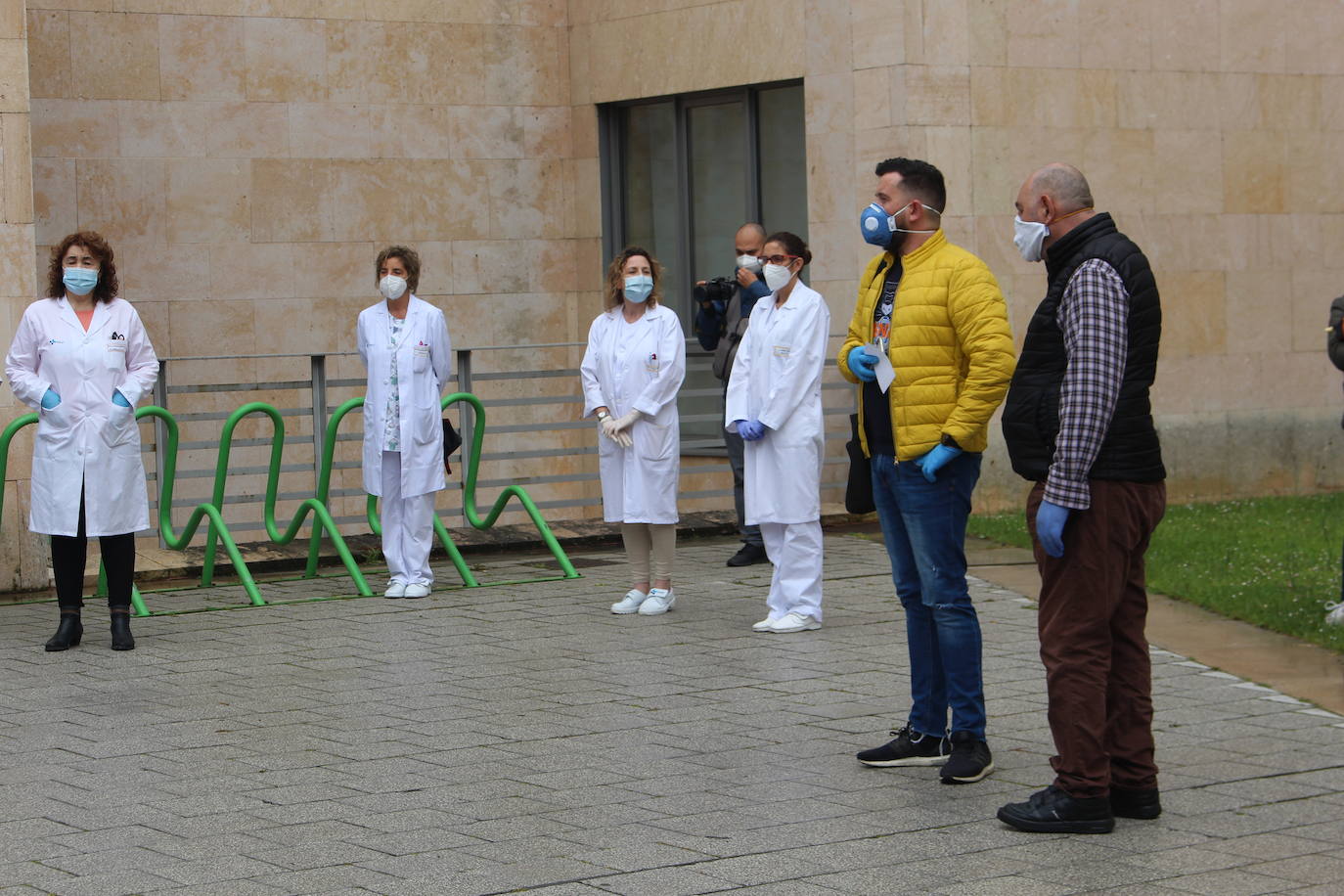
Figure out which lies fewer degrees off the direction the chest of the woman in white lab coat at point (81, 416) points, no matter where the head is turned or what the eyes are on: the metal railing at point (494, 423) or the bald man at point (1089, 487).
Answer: the bald man

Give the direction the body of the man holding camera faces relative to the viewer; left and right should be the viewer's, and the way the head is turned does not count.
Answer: facing the viewer and to the left of the viewer

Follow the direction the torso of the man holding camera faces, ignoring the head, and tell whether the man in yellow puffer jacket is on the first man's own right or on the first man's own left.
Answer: on the first man's own left

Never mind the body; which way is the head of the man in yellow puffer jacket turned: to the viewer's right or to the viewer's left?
to the viewer's left

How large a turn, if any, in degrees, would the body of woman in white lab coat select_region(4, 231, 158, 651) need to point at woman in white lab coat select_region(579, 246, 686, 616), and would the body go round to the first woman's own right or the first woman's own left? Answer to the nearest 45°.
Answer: approximately 90° to the first woman's own left

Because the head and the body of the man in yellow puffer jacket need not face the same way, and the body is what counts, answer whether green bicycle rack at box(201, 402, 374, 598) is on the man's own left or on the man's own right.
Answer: on the man's own right

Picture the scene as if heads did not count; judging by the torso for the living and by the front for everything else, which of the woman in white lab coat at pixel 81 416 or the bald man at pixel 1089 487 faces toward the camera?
the woman in white lab coat

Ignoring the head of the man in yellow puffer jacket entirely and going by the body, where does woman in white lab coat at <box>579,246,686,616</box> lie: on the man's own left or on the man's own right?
on the man's own right

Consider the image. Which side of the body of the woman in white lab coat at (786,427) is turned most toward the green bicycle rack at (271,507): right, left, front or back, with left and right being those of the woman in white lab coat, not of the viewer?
right

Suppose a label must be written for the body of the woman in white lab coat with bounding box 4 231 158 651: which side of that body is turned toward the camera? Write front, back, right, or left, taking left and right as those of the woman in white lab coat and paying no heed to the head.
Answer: front

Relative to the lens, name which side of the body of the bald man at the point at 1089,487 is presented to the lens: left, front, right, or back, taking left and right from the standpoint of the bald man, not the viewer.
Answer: left

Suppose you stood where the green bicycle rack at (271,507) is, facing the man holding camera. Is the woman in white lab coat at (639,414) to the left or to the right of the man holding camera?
right

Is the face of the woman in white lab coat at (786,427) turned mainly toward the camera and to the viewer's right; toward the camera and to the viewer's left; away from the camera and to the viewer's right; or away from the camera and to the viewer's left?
toward the camera and to the viewer's left
